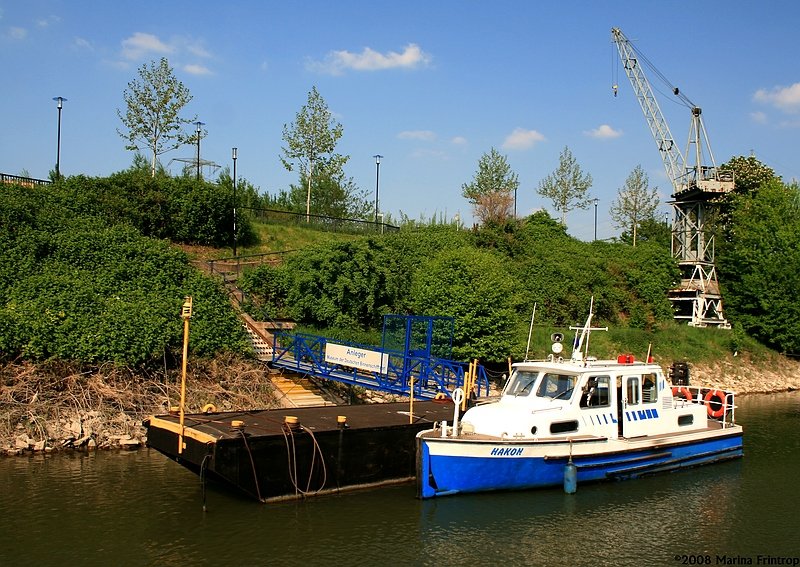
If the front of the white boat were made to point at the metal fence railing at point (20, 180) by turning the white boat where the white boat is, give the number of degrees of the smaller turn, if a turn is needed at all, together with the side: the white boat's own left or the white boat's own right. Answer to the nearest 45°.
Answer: approximately 90° to the white boat's own right

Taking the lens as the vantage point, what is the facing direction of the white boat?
facing the viewer and to the left of the viewer

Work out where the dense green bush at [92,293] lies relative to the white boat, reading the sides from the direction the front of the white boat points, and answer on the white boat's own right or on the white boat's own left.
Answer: on the white boat's own right

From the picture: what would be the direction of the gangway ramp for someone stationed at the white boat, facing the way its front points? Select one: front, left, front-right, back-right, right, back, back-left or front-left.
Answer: right

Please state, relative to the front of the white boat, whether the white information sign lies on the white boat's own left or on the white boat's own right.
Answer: on the white boat's own right

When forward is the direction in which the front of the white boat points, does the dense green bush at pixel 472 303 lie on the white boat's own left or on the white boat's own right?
on the white boat's own right

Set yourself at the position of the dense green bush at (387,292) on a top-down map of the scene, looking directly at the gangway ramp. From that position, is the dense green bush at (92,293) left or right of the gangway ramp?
right

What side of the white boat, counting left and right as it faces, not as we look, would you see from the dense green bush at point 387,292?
right

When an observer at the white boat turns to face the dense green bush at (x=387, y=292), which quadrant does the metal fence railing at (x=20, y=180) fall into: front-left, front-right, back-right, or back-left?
front-left

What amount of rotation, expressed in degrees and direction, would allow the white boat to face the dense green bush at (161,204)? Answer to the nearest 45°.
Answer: approximately 90° to its right
